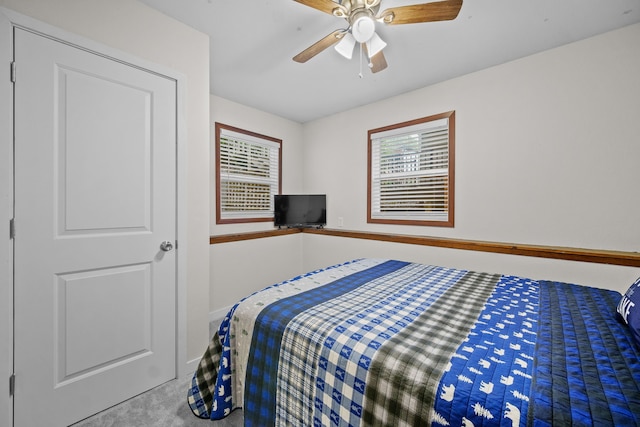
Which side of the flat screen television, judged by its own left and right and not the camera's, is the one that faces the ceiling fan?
front

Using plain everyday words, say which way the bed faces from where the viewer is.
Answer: facing to the left of the viewer

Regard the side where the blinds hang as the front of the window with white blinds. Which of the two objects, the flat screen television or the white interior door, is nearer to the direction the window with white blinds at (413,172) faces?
the white interior door

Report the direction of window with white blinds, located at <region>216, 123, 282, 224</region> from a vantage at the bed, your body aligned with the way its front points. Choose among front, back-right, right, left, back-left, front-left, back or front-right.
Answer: front-right

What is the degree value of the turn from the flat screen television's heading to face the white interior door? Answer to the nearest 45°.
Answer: approximately 45° to its right

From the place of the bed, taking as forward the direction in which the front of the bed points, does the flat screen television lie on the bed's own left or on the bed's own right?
on the bed's own right

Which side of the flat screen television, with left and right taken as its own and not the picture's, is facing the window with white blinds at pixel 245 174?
right

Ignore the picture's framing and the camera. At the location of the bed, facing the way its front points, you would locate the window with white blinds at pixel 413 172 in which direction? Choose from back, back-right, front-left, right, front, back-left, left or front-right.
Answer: right

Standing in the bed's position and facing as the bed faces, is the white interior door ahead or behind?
ahead

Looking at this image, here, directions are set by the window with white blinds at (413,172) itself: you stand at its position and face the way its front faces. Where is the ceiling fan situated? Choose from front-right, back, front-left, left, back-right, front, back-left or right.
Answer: front-left

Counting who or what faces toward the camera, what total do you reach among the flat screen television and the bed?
1
